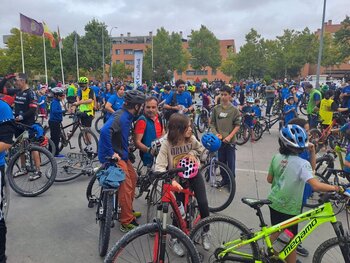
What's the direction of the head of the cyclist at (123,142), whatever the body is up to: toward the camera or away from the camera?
away from the camera

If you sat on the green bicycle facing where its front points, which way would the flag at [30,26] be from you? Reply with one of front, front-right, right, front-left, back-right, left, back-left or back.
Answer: back-left

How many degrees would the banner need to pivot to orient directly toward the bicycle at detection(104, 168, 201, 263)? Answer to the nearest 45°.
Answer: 0° — it already faces it

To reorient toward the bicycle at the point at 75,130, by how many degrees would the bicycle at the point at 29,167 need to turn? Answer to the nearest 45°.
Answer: approximately 180°

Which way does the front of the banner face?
toward the camera

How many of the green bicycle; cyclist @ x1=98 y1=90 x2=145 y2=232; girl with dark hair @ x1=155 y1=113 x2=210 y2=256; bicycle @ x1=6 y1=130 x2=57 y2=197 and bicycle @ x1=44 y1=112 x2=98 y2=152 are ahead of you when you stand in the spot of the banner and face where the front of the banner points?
5

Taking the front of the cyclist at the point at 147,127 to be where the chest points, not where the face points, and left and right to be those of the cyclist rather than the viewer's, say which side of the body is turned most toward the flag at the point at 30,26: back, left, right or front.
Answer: back

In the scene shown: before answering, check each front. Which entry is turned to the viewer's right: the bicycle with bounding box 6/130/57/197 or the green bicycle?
the green bicycle
